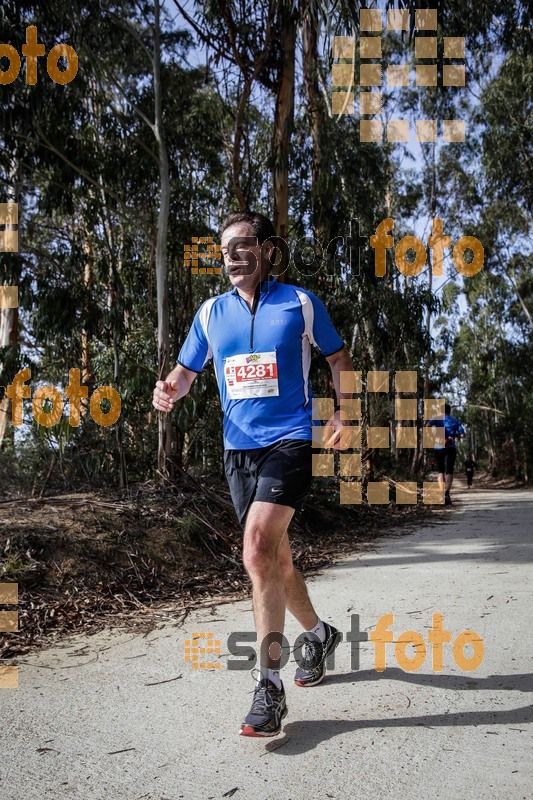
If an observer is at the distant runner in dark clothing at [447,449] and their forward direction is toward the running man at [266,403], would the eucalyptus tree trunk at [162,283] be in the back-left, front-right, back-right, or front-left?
front-right

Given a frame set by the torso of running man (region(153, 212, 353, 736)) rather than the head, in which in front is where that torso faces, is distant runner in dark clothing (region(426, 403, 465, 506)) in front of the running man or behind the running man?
behind

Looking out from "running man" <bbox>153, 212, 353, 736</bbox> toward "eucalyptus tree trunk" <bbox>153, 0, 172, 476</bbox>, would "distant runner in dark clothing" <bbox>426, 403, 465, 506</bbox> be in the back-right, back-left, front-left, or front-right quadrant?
front-right

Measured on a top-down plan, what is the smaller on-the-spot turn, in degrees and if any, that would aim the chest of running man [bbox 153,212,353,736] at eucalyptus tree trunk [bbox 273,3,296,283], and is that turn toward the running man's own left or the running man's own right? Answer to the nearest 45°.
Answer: approximately 135° to the running man's own right

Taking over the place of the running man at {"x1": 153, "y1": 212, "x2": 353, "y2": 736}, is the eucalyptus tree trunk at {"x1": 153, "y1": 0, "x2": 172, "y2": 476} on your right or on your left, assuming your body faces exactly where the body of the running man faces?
on your right

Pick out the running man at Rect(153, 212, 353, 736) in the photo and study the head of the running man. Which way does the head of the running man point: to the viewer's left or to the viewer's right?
to the viewer's left
